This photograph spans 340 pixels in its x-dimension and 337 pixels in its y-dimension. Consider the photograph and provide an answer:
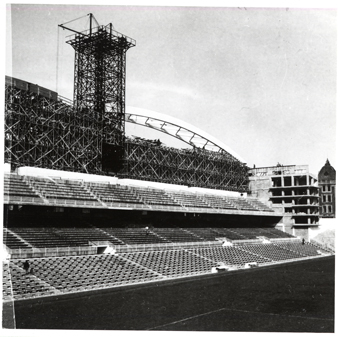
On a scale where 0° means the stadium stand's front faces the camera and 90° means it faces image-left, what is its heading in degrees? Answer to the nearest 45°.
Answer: approximately 315°
